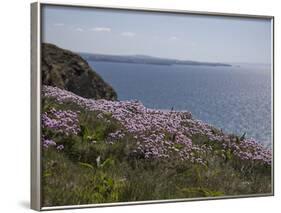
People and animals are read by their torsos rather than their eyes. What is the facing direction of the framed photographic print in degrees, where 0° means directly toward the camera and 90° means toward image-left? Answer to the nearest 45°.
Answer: approximately 315°
